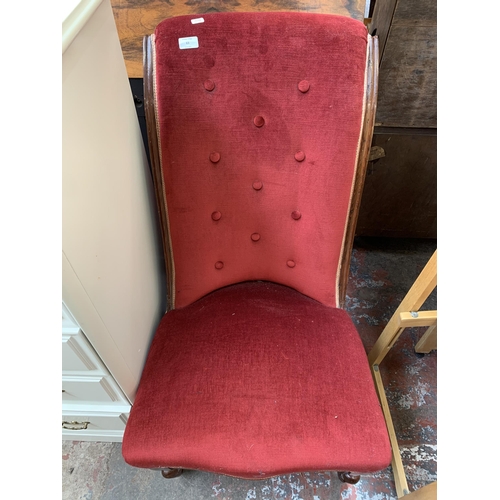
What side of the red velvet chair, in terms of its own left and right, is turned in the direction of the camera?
front

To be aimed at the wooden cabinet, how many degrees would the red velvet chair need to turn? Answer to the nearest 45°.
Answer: approximately 135° to its left
